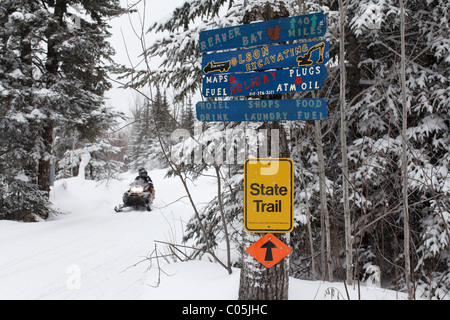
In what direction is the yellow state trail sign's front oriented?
toward the camera

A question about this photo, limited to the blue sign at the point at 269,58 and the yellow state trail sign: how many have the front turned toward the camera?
2

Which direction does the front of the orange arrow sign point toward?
toward the camera

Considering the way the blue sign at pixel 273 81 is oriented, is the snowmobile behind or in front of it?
behind

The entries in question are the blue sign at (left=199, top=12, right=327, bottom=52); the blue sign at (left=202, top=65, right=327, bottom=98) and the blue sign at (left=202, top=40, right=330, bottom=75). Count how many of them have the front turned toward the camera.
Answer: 3

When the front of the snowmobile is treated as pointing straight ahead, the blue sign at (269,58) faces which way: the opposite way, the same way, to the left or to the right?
the same way

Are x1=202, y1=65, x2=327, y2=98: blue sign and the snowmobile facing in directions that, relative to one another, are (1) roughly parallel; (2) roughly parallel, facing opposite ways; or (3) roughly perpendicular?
roughly parallel

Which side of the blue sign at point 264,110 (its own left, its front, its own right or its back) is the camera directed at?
front

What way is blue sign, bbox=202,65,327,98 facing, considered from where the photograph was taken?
facing the viewer

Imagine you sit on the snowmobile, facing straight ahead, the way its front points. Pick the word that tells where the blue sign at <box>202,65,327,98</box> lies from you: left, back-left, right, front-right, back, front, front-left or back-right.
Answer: front

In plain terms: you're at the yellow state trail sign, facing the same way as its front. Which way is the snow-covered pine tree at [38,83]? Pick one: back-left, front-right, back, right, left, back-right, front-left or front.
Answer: back-right

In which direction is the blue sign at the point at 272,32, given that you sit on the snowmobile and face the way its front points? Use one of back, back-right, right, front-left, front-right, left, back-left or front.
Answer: front
